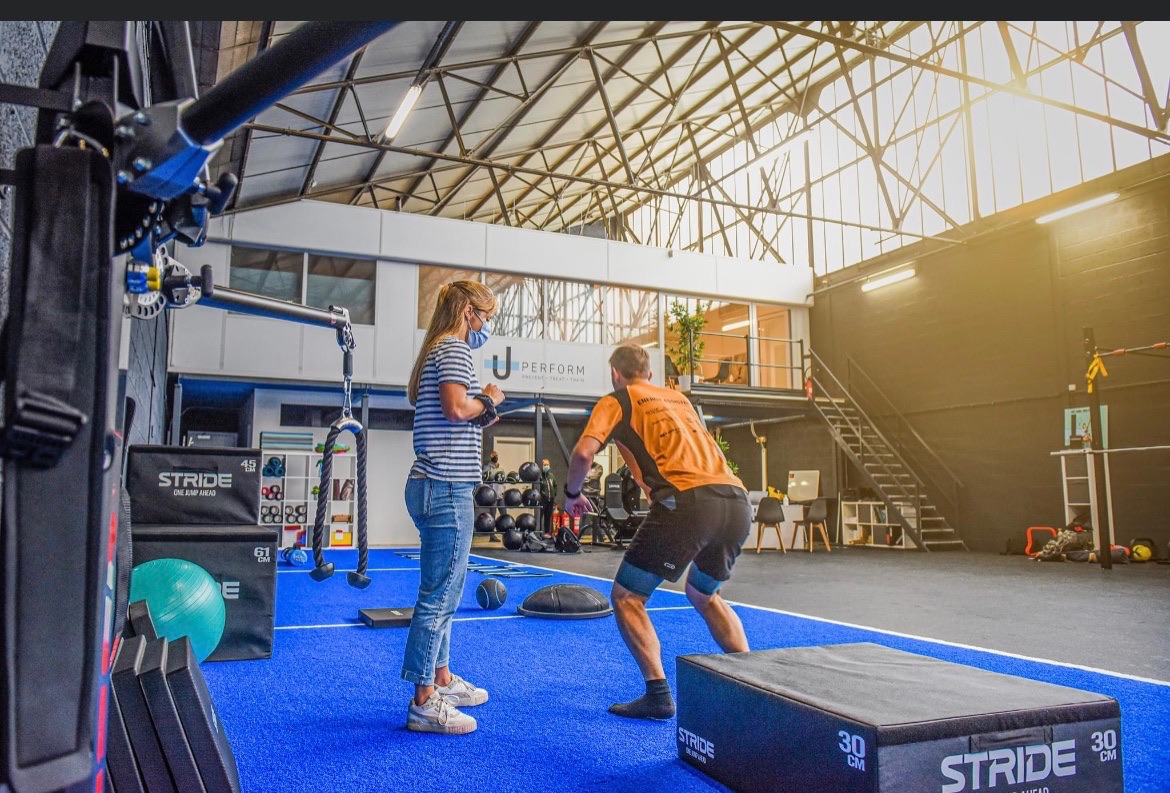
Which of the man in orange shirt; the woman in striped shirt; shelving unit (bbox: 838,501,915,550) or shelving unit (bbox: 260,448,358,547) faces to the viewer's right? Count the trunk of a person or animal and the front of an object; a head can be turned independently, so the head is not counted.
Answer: the woman in striped shirt

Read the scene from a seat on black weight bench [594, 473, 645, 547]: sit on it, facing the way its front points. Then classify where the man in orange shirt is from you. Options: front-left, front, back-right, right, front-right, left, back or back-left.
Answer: front-right

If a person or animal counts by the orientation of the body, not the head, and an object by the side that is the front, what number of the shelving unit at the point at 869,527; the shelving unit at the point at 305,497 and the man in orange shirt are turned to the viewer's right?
0

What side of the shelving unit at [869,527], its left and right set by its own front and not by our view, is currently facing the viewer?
front

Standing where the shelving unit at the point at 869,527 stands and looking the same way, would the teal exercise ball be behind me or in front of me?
in front

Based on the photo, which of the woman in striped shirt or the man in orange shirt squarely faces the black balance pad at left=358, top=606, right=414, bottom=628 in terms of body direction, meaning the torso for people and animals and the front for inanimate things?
the man in orange shirt

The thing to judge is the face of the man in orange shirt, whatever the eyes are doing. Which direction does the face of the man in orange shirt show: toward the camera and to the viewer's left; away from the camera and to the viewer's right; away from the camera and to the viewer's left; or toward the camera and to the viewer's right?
away from the camera and to the viewer's left

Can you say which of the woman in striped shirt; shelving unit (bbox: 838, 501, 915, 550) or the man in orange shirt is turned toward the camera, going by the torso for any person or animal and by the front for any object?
the shelving unit

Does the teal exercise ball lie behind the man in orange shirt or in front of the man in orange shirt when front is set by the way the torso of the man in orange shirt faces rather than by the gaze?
in front

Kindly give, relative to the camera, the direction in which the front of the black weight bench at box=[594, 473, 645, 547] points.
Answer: facing the viewer and to the right of the viewer

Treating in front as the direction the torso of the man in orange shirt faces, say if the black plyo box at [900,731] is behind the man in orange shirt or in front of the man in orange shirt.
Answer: behind

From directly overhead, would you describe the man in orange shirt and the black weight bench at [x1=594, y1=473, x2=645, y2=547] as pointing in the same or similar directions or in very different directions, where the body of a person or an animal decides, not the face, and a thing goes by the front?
very different directions

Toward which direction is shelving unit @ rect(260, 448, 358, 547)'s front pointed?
toward the camera

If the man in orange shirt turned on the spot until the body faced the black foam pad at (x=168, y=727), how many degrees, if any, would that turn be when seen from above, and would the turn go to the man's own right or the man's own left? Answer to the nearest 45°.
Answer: approximately 90° to the man's own left

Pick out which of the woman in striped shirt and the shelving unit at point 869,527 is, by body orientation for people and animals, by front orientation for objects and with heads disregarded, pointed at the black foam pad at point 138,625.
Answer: the shelving unit

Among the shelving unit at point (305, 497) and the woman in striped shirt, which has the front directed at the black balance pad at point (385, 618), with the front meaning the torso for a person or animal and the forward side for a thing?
the shelving unit

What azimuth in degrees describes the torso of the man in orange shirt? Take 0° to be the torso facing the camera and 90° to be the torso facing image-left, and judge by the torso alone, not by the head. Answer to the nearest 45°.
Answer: approximately 135°

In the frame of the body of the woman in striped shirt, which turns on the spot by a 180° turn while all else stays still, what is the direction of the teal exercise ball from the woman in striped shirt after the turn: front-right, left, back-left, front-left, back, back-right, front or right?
front-right

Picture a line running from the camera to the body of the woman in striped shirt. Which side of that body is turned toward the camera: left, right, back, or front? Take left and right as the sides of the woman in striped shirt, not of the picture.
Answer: right

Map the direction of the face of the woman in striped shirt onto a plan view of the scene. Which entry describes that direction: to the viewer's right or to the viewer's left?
to the viewer's right
